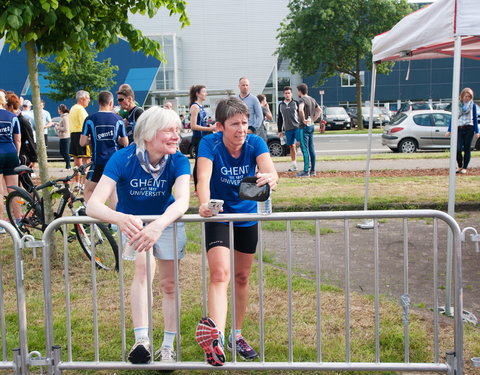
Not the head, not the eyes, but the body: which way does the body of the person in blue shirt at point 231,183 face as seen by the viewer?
toward the camera

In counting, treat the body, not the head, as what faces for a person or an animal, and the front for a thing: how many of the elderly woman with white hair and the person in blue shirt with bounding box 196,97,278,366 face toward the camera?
2

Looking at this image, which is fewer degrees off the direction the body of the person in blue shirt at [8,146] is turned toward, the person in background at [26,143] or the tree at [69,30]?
the person in background

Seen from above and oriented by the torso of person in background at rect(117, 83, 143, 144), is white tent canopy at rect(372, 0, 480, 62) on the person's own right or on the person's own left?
on the person's own left

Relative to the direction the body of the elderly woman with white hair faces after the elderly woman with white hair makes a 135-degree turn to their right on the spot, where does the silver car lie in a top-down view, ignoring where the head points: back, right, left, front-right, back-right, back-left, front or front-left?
right

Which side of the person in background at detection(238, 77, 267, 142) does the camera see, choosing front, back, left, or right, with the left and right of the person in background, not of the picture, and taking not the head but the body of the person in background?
front

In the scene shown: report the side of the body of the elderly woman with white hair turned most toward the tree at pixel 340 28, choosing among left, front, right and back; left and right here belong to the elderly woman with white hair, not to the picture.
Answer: back

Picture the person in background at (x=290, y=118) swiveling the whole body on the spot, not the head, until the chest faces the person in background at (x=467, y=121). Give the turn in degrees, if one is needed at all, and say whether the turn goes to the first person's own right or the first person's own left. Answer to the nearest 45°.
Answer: approximately 90° to the first person's own left

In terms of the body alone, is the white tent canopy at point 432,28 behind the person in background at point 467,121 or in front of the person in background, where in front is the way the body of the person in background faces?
in front

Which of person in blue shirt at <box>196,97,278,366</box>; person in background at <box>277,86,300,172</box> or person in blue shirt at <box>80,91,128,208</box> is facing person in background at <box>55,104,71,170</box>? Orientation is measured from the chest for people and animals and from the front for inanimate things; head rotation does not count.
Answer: person in blue shirt at <box>80,91,128,208</box>

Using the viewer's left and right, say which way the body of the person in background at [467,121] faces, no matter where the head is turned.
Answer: facing the viewer

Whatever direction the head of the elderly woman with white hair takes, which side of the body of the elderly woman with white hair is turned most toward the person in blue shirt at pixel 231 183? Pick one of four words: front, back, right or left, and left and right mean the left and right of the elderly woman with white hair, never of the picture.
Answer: left

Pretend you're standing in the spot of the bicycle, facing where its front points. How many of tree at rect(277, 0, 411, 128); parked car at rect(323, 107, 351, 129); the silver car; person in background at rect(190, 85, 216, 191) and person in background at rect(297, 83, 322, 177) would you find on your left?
5
